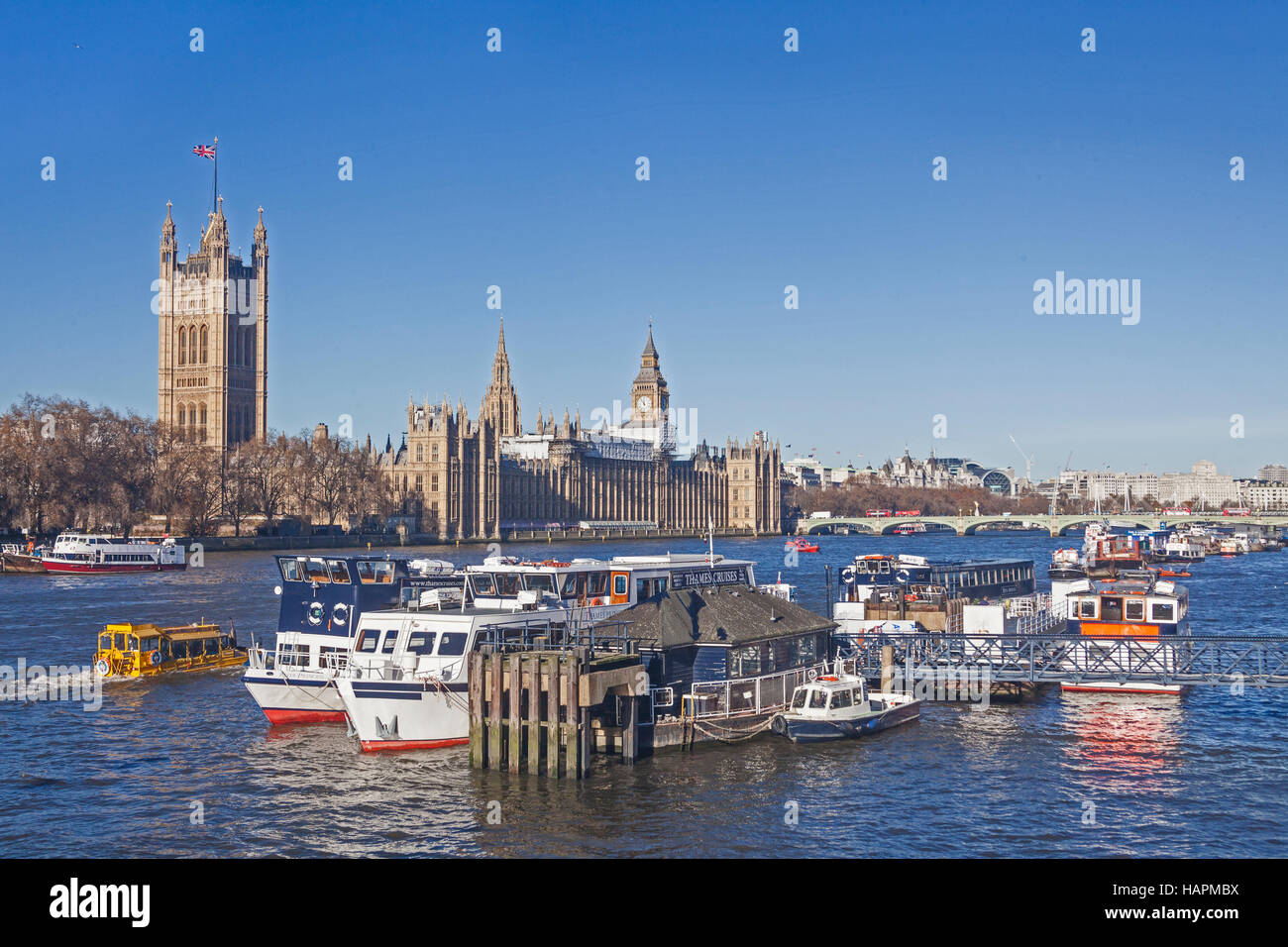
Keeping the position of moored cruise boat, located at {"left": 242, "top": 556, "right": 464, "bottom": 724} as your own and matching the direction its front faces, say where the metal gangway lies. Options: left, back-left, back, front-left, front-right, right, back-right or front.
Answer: back-left

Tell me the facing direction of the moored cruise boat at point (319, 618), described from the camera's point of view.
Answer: facing the viewer and to the left of the viewer

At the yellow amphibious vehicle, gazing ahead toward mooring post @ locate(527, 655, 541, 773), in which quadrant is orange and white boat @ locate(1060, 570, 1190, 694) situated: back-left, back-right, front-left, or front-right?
front-left

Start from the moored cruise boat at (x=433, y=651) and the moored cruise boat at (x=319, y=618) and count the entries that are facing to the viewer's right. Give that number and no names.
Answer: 0

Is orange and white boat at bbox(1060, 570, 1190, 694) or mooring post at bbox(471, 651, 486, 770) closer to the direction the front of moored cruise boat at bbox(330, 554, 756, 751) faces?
the mooring post

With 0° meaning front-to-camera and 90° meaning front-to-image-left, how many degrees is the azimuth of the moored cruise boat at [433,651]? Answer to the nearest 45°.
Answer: approximately 45°

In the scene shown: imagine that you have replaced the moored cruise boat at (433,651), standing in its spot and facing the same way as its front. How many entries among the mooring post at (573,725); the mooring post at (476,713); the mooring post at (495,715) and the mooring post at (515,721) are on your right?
0

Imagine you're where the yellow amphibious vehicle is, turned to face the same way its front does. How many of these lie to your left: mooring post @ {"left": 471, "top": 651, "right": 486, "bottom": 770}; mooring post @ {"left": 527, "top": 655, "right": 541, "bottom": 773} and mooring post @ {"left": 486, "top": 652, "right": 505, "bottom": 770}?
0

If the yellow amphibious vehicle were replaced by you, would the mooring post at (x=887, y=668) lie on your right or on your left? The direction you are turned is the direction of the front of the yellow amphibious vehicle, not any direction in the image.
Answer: on your right

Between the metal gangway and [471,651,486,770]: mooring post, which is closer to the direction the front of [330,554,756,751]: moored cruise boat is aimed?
the mooring post

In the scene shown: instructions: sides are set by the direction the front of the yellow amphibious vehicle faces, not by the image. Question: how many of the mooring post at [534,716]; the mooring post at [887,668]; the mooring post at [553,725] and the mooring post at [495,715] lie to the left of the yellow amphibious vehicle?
0

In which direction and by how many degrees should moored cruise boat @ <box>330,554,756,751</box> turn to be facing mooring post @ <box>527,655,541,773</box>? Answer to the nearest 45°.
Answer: approximately 90° to its left

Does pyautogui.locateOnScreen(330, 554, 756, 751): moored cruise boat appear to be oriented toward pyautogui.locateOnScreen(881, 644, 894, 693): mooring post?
no

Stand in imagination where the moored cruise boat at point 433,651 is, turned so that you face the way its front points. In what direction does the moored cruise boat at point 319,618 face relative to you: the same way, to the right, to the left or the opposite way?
the same way

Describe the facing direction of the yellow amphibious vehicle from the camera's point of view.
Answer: facing away from the viewer and to the right of the viewer

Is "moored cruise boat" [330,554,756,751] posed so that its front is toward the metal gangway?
no
